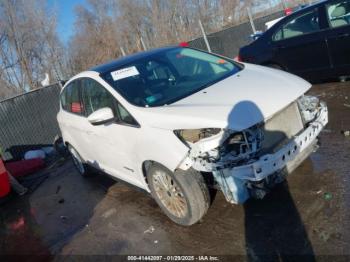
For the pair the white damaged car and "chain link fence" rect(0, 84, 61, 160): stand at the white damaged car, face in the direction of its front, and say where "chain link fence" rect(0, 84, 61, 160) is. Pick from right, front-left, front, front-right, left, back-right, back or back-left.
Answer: back

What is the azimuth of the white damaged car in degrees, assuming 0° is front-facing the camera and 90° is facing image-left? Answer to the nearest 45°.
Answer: approximately 315°

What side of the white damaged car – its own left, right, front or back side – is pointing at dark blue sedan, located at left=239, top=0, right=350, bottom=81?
left
